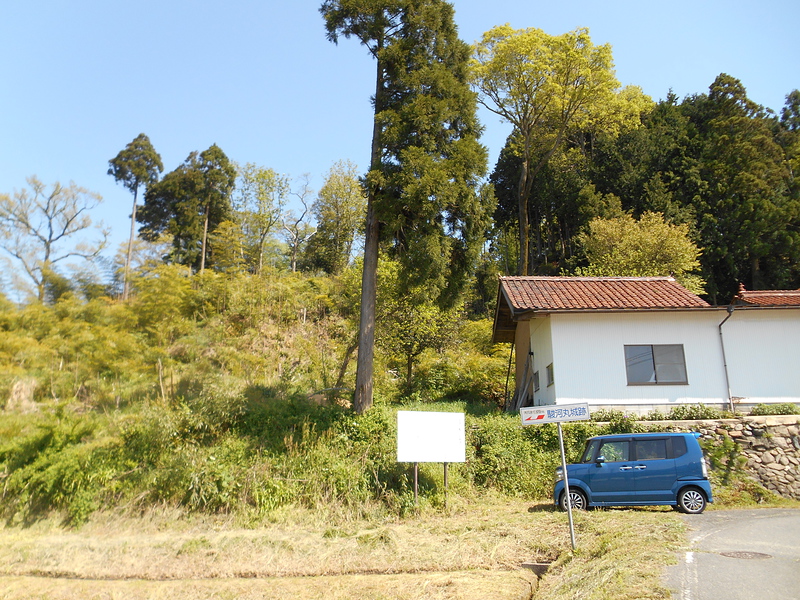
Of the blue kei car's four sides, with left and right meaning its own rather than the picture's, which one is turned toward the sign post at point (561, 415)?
left

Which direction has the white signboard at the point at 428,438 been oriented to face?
toward the camera

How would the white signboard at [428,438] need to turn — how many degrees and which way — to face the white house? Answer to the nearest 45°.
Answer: approximately 135° to its left

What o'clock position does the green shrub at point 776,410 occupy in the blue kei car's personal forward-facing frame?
The green shrub is roughly at 4 o'clock from the blue kei car.

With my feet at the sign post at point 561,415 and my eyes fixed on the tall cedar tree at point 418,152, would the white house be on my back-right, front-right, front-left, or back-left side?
front-right

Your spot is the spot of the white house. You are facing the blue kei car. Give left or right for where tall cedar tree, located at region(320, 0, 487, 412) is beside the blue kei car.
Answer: right

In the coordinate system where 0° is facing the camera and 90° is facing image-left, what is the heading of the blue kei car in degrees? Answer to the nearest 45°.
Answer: approximately 90°

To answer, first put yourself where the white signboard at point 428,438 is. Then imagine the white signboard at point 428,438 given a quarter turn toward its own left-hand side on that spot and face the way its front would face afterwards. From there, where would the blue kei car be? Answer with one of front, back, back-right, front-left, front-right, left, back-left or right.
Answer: front
